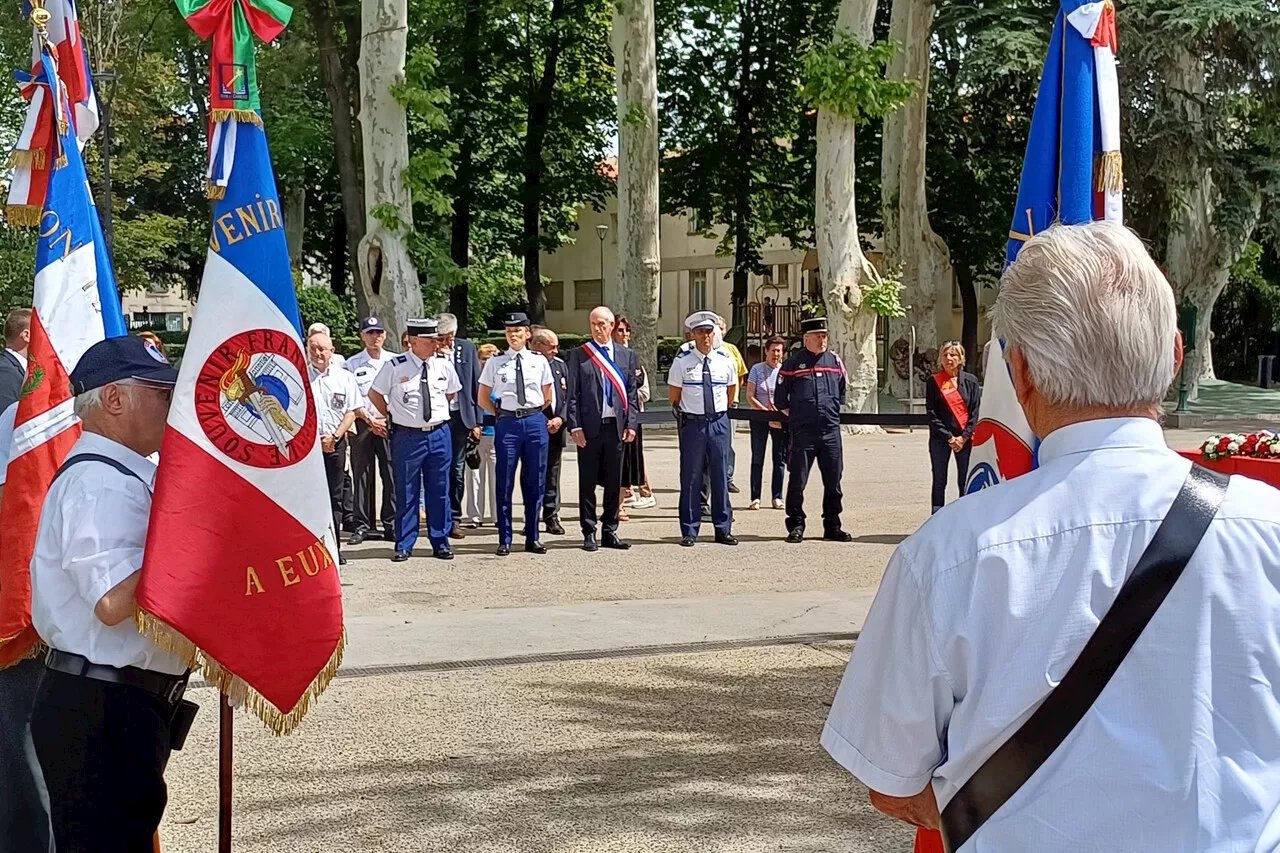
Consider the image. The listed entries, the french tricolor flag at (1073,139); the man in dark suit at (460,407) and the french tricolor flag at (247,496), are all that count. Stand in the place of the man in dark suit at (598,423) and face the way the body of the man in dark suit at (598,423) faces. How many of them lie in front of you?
2

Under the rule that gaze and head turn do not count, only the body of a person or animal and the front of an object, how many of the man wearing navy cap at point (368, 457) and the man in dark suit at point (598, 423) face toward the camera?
2

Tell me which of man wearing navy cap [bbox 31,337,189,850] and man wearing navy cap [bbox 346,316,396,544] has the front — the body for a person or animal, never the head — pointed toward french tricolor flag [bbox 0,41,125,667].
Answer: man wearing navy cap [bbox 346,316,396,544]

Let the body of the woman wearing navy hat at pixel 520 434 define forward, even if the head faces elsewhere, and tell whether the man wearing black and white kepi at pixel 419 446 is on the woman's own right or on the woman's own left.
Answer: on the woman's own right

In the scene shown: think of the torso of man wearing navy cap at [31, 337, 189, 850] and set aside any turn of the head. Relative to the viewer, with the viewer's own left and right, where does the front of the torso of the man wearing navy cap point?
facing to the right of the viewer

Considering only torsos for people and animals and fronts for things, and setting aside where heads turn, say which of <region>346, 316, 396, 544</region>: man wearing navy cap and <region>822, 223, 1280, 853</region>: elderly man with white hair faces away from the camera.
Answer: the elderly man with white hair

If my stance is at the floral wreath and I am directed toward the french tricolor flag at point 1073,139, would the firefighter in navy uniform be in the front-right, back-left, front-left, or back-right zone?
back-right

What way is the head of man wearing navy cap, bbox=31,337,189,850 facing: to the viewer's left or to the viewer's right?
to the viewer's right

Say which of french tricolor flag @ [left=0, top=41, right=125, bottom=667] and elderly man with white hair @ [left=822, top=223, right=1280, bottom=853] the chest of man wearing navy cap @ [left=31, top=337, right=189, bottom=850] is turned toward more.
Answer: the elderly man with white hair

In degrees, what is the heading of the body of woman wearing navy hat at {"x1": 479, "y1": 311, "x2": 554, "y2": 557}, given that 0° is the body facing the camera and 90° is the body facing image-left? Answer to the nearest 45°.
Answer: approximately 0°

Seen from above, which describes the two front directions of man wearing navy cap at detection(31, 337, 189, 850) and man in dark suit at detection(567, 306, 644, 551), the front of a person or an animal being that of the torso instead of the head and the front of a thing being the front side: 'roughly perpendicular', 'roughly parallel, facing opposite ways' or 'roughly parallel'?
roughly perpendicular

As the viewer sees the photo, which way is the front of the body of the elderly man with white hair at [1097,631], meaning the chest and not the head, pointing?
away from the camera
